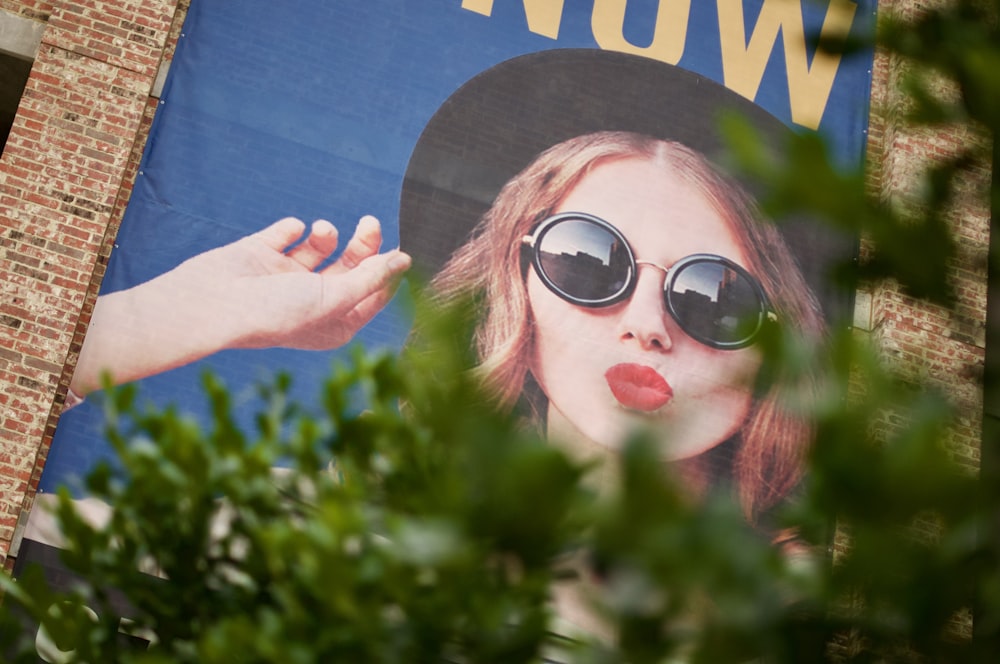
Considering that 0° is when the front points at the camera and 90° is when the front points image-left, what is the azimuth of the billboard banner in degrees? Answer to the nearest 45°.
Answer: approximately 0°
